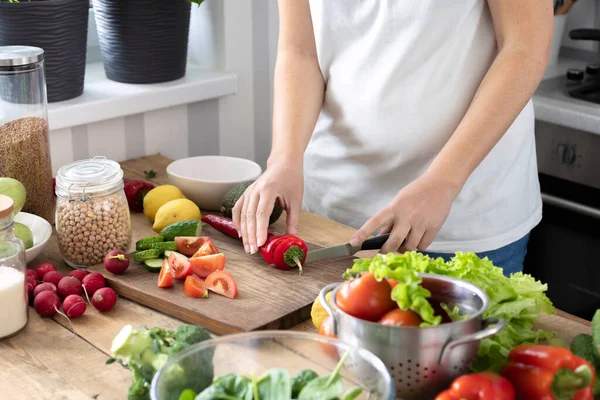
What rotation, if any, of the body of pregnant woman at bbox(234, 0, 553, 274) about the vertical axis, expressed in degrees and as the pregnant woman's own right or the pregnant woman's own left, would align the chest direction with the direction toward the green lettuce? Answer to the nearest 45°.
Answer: approximately 45° to the pregnant woman's own left

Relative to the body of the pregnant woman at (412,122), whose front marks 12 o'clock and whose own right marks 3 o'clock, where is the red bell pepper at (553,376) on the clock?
The red bell pepper is roughly at 10 o'clock from the pregnant woman.

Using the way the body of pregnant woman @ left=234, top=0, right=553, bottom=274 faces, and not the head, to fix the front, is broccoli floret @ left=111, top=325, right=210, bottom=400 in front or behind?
in front

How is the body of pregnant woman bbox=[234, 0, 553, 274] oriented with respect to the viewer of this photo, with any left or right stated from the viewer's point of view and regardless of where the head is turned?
facing the viewer and to the left of the viewer

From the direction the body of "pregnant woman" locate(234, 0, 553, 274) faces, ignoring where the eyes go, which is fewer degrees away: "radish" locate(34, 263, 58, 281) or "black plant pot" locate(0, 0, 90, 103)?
the radish

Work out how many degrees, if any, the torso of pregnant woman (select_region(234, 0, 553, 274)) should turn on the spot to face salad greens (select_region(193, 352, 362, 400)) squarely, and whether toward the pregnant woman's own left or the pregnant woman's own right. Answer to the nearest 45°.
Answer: approximately 45° to the pregnant woman's own left
